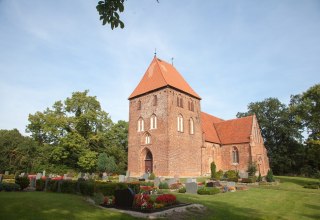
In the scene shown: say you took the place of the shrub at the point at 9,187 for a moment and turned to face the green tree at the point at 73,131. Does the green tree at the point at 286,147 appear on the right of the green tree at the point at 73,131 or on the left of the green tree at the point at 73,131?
right

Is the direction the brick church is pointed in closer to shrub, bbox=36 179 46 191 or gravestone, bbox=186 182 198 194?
the shrub

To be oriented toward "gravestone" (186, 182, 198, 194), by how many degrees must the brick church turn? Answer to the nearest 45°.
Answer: approximately 45° to its left

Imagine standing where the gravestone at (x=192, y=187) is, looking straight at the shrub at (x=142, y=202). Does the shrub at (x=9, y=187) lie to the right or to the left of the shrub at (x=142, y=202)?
right

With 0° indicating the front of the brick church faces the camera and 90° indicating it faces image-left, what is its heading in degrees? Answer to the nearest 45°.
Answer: approximately 45°

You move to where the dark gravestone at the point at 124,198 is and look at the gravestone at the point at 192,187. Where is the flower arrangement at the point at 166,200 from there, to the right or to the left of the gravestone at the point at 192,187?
right

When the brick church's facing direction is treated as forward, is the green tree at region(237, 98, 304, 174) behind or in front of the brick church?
behind

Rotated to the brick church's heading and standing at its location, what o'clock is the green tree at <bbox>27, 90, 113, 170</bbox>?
The green tree is roughly at 2 o'clock from the brick church.
